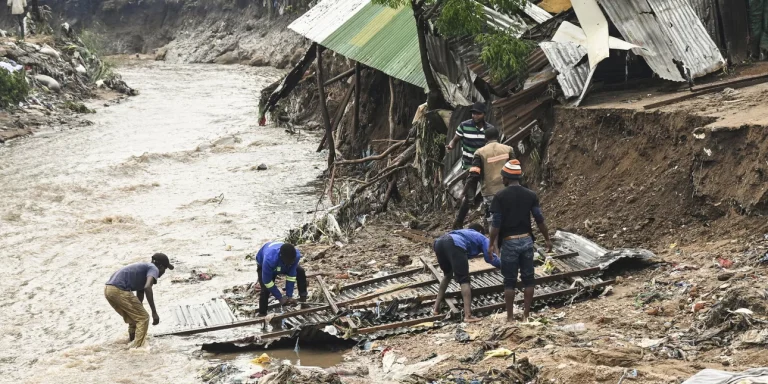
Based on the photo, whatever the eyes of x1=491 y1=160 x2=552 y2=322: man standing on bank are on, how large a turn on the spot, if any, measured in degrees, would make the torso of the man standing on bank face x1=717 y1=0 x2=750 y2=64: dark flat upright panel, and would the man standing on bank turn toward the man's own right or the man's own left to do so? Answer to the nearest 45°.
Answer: approximately 45° to the man's own right

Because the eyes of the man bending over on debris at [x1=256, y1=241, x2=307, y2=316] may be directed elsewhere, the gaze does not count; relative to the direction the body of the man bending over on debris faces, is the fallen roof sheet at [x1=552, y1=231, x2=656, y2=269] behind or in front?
in front

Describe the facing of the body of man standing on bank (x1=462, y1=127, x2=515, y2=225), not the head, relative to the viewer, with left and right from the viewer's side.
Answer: facing away from the viewer

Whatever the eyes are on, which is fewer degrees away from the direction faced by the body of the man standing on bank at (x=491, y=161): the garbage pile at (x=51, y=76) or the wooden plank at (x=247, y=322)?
the garbage pile

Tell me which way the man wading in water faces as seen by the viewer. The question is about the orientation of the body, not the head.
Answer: to the viewer's right

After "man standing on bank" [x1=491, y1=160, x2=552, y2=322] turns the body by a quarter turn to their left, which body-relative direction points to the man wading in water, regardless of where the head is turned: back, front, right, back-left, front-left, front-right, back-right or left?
front

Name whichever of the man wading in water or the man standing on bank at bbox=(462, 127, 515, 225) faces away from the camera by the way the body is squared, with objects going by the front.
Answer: the man standing on bank

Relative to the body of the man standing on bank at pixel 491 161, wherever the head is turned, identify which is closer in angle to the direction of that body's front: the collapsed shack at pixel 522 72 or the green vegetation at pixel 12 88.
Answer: the collapsed shack

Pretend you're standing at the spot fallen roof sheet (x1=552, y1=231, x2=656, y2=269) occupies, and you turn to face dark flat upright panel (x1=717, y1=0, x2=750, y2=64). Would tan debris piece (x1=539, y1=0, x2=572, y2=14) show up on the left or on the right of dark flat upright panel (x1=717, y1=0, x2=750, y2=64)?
left

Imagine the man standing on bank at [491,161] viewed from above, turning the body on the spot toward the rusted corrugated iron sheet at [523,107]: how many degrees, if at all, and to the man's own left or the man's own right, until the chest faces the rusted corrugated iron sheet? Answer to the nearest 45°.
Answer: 0° — they already face it

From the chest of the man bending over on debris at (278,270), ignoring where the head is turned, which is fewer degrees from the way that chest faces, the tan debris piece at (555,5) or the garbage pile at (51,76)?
the tan debris piece

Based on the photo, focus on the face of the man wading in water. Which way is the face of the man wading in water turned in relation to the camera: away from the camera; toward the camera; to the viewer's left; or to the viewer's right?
to the viewer's right

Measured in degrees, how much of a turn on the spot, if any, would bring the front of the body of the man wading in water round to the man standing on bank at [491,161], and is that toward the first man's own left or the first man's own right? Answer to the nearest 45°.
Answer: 0° — they already face them

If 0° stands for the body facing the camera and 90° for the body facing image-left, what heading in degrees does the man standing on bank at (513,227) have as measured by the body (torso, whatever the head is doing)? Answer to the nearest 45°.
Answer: approximately 180°
